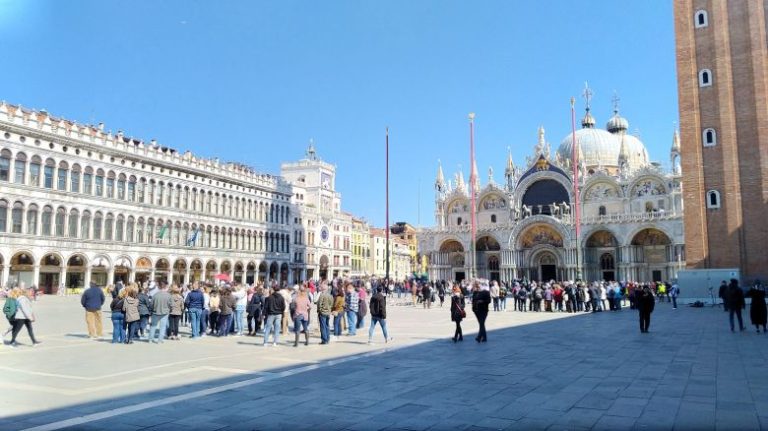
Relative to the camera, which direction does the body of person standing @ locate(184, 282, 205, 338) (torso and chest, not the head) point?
away from the camera

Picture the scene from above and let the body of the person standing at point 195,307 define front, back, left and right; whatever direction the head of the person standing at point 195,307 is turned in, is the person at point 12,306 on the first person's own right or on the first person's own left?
on the first person's own left

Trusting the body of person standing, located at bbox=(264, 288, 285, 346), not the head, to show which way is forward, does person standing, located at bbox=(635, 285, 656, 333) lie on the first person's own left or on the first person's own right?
on the first person's own right

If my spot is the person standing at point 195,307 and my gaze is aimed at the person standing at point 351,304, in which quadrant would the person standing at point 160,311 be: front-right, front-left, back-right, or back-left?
back-right

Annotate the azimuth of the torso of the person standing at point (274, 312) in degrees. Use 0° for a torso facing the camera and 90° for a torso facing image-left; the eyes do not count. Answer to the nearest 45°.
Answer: approximately 180°

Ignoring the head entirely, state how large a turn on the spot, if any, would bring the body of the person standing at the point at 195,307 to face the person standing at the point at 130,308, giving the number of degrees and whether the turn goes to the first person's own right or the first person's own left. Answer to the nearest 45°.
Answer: approximately 135° to the first person's own left

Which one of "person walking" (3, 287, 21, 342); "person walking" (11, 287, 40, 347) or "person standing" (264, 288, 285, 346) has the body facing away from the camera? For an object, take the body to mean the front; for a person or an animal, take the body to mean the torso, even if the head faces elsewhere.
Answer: "person standing" (264, 288, 285, 346)
